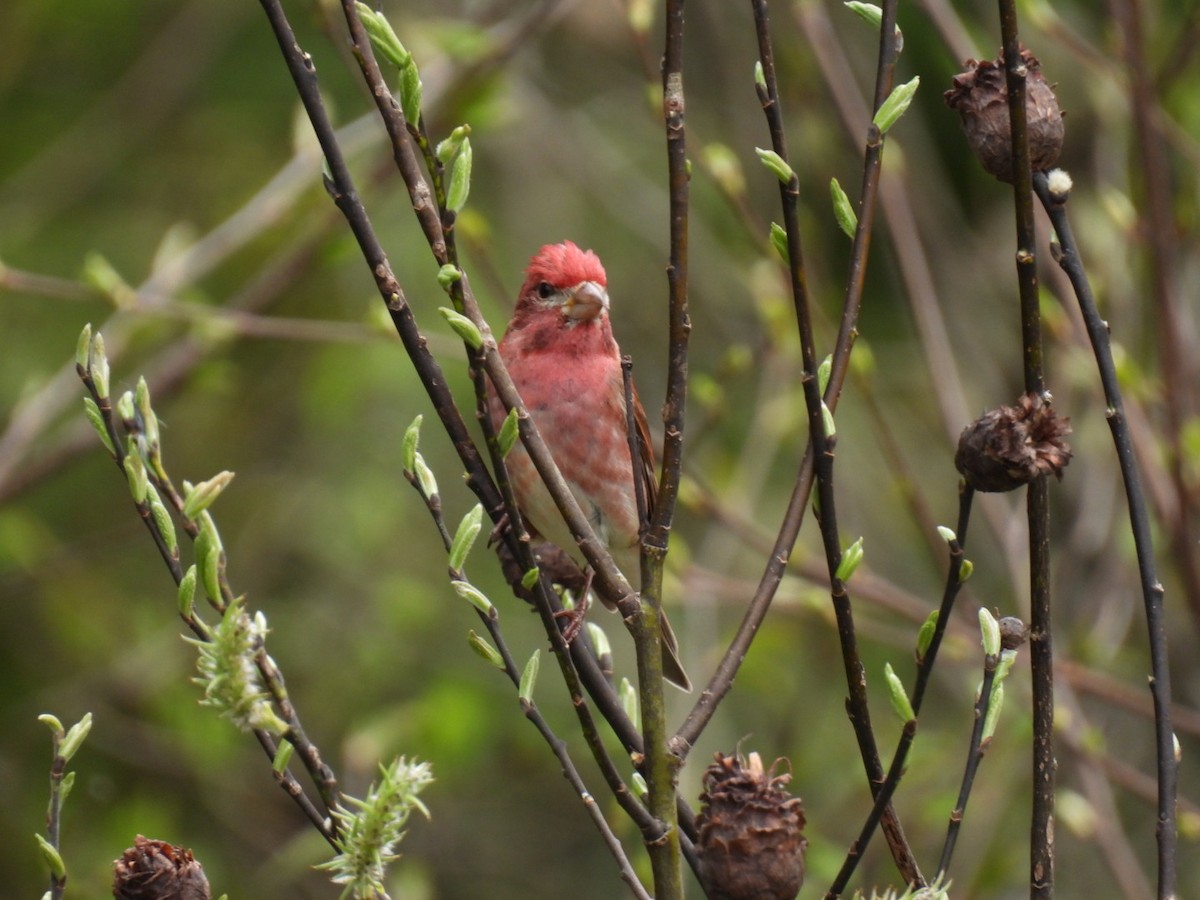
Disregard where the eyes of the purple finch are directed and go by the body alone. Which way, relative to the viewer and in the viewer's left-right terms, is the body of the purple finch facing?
facing the viewer
